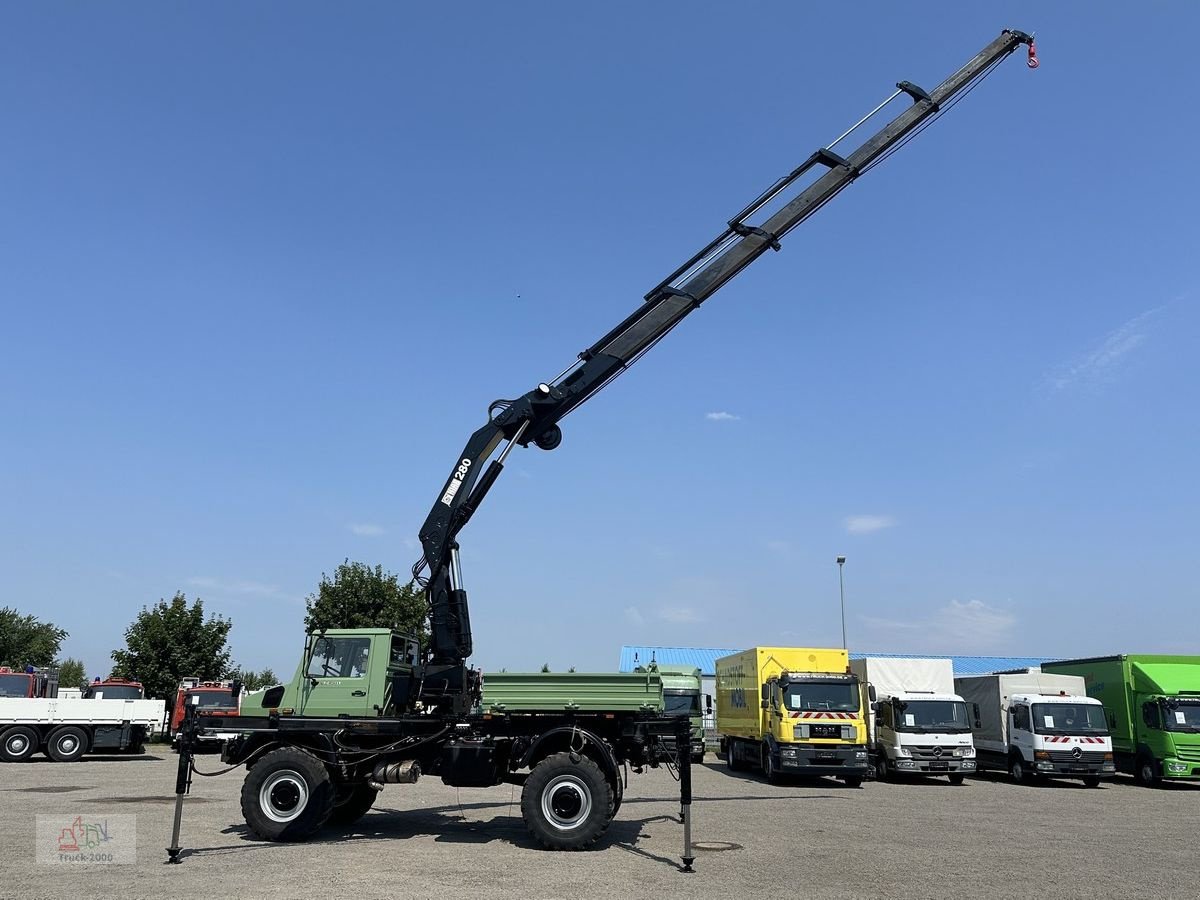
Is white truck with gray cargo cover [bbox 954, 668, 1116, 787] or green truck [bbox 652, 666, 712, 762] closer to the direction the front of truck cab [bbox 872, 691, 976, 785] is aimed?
the white truck with gray cargo cover

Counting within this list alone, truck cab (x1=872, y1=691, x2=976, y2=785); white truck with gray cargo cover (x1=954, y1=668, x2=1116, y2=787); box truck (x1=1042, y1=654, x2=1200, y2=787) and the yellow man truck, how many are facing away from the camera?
0

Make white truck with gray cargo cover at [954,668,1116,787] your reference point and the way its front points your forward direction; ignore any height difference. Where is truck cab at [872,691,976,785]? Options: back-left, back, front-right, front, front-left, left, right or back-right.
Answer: right

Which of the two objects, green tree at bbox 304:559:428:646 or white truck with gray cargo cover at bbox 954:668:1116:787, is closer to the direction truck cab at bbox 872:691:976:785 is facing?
the white truck with gray cargo cover

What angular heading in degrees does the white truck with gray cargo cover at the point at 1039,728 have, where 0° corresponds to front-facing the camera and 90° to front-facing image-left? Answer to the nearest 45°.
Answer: approximately 315°

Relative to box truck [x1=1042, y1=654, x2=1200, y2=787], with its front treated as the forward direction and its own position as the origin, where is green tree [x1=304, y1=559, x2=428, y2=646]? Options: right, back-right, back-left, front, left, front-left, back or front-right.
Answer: back-right

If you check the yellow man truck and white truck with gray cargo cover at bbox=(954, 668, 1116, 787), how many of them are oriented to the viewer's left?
0

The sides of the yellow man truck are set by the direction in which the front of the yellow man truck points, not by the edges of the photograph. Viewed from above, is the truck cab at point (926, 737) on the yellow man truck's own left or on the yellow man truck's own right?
on the yellow man truck's own left

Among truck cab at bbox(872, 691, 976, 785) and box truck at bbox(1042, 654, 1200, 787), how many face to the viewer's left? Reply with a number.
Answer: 0

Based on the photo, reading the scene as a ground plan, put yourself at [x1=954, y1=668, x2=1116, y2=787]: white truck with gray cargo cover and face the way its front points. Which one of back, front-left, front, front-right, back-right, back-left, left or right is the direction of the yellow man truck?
right

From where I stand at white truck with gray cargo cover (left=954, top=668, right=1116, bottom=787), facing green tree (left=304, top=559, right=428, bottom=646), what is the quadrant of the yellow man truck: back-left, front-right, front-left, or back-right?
front-left

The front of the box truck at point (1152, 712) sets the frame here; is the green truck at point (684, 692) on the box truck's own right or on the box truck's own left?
on the box truck's own right

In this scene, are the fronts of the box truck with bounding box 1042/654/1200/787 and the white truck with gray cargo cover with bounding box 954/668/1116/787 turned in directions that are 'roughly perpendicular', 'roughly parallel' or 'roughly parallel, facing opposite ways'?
roughly parallel

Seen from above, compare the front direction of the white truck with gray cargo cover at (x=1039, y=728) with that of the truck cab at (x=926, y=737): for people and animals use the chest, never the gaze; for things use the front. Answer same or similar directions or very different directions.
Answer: same or similar directions

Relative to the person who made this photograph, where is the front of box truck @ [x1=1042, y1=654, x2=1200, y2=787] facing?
facing the viewer and to the right of the viewer

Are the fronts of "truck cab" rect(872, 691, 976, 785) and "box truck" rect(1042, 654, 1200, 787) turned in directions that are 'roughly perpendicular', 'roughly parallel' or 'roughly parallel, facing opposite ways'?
roughly parallel

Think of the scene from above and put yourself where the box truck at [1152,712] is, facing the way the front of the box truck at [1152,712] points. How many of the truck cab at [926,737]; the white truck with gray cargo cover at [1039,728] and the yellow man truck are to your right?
3

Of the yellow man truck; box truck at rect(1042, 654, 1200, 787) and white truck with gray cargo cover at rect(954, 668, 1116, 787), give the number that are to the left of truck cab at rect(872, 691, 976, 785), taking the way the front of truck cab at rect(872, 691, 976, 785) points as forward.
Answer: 2

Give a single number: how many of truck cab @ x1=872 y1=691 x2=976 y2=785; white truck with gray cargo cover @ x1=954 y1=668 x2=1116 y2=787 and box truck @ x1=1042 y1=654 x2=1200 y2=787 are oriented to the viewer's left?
0
